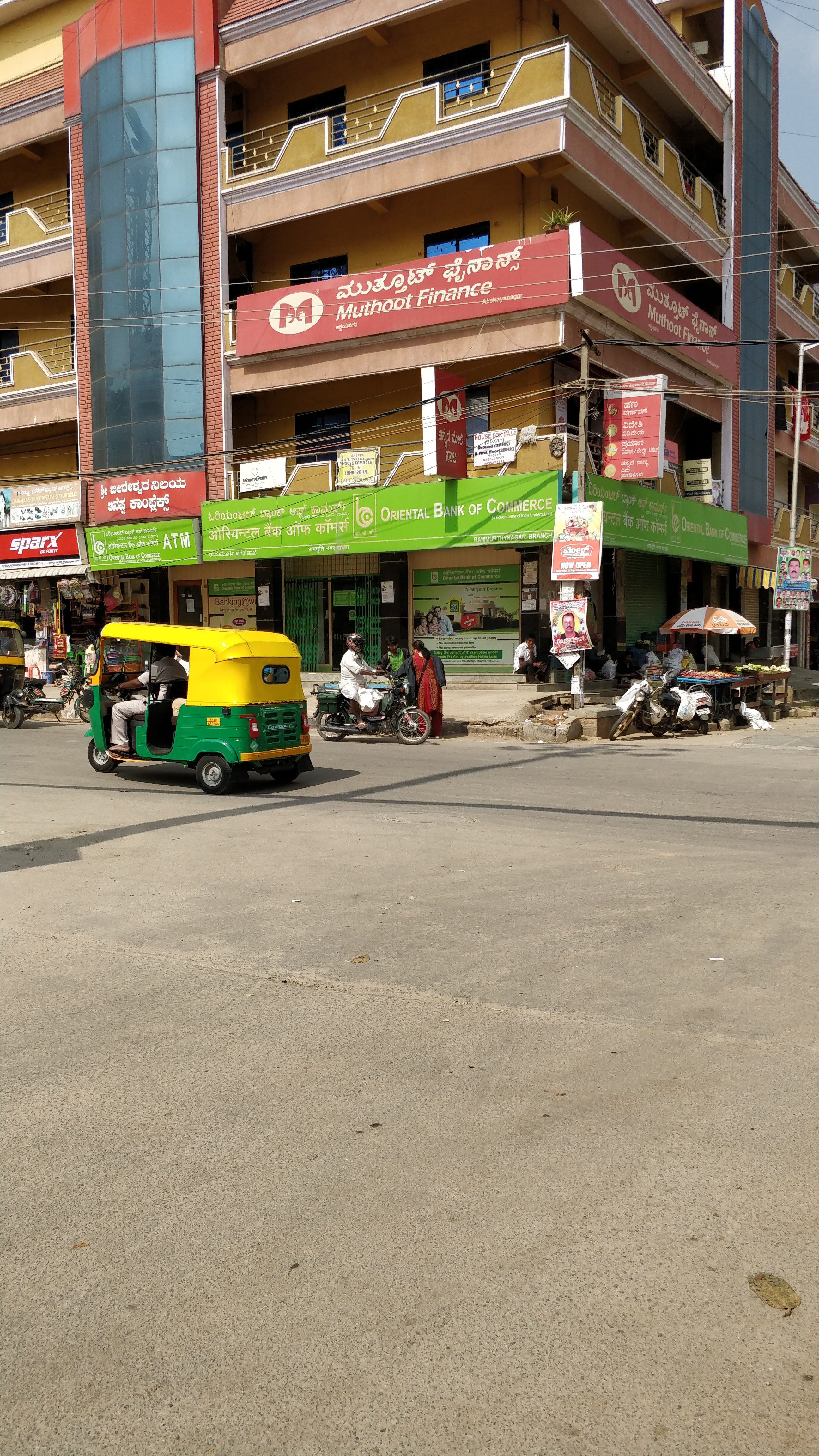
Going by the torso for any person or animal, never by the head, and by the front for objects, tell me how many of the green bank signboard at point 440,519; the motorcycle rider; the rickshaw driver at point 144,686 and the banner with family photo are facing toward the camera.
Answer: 2

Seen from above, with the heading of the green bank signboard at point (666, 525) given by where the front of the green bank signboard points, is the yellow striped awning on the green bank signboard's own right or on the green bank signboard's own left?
on the green bank signboard's own left

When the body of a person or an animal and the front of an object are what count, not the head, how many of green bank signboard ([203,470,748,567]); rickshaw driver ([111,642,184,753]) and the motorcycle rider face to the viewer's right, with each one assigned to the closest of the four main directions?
1

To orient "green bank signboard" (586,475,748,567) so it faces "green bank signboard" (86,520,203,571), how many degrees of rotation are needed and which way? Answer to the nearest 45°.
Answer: approximately 135° to its right

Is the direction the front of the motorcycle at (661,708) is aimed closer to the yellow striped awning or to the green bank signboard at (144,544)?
the green bank signboard

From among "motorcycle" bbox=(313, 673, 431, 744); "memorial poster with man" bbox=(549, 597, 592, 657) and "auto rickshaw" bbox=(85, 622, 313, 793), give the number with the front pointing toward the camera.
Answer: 1
